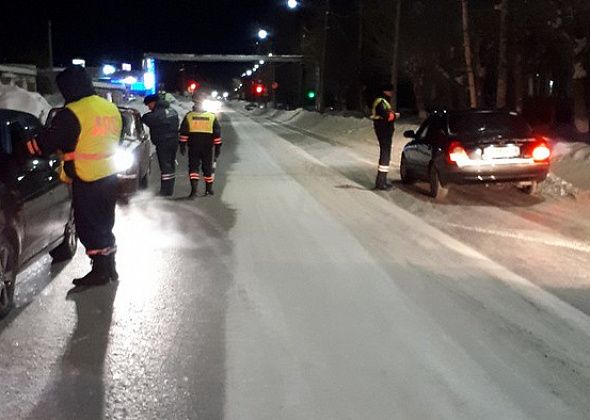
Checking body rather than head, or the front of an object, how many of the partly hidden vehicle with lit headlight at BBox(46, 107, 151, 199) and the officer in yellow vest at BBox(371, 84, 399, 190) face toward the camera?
1

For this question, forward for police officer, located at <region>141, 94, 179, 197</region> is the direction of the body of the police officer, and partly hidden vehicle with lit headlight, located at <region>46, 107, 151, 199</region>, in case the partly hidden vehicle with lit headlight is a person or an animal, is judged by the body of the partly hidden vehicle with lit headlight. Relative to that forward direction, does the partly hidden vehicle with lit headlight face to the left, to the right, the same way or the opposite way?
to the left

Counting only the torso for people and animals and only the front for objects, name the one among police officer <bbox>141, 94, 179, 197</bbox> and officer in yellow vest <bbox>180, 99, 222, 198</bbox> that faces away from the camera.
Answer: the officer in yellow vest

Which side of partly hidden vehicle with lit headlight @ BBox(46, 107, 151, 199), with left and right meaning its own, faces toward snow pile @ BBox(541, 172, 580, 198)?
left

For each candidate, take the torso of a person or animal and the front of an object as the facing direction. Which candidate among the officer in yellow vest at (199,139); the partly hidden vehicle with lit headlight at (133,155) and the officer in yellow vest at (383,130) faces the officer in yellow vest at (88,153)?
the partly hidden vehicle with lit headlight

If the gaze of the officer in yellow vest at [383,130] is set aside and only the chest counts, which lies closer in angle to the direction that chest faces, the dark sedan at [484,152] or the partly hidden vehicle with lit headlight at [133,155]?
the dark sedan

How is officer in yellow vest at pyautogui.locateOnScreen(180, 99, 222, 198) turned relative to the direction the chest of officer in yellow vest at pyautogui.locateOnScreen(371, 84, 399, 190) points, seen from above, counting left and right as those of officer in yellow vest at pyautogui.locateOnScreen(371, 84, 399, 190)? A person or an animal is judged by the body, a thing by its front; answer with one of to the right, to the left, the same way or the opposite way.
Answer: to the left

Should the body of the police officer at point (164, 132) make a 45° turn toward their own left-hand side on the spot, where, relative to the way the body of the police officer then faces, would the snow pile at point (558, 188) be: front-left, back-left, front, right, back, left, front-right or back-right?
back-left

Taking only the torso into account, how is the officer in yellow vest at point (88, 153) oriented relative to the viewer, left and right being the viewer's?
facing away from the viewer and to the left of the viewer

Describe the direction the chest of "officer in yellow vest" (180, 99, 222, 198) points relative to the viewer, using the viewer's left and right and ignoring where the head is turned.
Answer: facing away from the viewer
